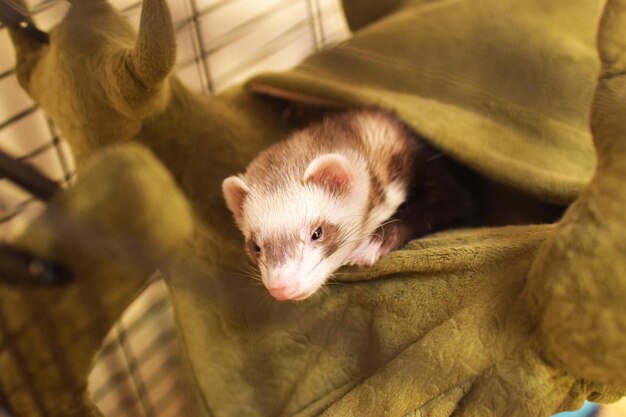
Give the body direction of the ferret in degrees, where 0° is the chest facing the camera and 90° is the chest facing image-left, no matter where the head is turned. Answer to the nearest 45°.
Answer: approximately 45°
